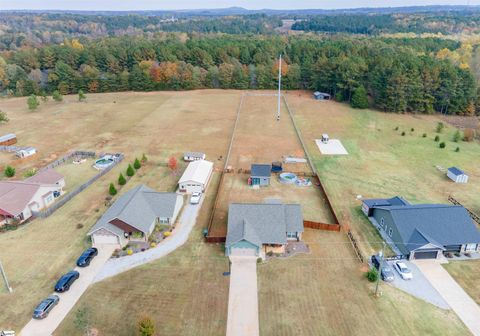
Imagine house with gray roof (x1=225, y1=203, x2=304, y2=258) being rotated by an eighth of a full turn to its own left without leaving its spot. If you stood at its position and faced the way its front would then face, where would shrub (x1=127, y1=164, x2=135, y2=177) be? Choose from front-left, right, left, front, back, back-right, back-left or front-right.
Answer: back

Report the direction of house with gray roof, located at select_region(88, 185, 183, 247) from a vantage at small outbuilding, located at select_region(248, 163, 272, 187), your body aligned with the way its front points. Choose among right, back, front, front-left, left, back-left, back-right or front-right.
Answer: front-right

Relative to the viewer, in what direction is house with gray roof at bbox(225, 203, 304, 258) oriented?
toward the camera

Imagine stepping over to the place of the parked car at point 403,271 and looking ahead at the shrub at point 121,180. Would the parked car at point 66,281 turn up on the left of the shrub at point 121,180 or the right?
left

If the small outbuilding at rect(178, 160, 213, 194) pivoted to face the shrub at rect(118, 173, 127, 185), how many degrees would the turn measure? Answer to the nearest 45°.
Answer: approximately 90° to its right

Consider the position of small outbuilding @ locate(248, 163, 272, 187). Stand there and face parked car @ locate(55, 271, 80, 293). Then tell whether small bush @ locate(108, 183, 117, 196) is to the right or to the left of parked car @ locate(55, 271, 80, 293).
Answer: right

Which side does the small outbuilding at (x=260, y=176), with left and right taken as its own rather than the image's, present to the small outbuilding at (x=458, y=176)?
left

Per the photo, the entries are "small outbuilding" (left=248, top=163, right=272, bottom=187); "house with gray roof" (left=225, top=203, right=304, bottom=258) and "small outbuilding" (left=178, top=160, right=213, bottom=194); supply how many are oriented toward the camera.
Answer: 3

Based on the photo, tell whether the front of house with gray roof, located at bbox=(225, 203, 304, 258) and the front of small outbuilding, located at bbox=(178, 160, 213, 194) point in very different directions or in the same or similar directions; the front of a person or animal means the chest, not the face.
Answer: same or similar directions

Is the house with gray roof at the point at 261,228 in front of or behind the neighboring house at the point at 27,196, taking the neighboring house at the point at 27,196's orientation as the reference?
in front

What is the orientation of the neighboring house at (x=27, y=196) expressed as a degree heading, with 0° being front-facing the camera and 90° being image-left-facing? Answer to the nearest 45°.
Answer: approximately 315°

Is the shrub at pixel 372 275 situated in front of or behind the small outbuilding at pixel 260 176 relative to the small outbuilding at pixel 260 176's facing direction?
in front

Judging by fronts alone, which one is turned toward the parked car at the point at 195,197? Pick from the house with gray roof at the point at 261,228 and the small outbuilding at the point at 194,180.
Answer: the small outbuilding

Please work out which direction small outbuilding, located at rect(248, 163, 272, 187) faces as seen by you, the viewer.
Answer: facing the viewer
